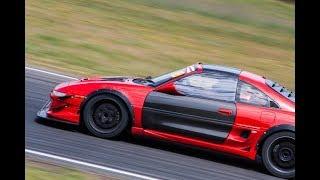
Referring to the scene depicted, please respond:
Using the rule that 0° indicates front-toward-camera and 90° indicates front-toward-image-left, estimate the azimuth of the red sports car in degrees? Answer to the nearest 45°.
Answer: approximately 90°
